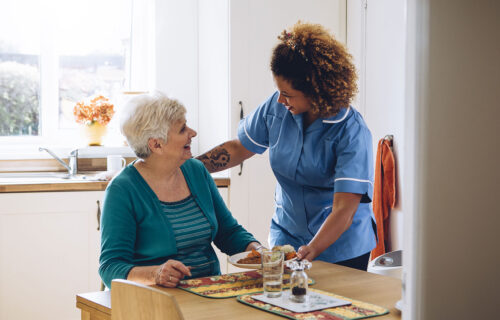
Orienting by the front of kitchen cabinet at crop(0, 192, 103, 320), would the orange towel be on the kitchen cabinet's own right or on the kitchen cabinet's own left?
on the kitchen cabinet's own left

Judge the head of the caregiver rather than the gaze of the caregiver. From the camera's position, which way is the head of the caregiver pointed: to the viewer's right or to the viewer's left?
to the viewer's left

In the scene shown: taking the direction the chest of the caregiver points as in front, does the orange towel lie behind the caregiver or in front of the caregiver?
behind

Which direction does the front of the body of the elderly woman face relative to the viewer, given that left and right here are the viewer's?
facing the viewer and to the right of the viewer

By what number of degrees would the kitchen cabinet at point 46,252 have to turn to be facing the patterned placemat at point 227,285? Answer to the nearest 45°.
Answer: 0° — it already faces it

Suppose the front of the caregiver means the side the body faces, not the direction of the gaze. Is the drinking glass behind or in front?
in front

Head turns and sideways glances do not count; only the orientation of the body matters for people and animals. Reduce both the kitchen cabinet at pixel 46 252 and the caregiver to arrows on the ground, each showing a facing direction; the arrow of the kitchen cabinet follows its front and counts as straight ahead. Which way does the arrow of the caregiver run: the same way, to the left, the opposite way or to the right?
to the right

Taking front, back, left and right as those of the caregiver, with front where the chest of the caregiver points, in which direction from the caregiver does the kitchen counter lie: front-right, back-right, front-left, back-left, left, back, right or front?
right

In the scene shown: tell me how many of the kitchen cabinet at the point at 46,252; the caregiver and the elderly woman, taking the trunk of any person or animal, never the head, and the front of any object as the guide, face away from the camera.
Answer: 0

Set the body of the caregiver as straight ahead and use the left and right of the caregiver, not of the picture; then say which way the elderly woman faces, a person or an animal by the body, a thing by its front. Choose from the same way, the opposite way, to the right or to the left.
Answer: to the left

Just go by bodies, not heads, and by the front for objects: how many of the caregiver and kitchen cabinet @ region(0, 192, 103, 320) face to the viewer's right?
0

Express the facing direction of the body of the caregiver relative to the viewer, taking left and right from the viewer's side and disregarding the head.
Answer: facing the viewer and to the left of the viewer

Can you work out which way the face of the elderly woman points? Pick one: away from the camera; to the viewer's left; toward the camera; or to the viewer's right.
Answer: to the viewer's right

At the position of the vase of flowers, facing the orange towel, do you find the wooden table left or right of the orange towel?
right

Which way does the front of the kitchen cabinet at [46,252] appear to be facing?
toward the camera
